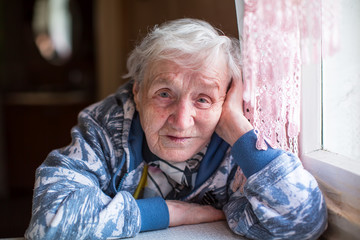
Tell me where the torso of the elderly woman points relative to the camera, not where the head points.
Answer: toward the camera
